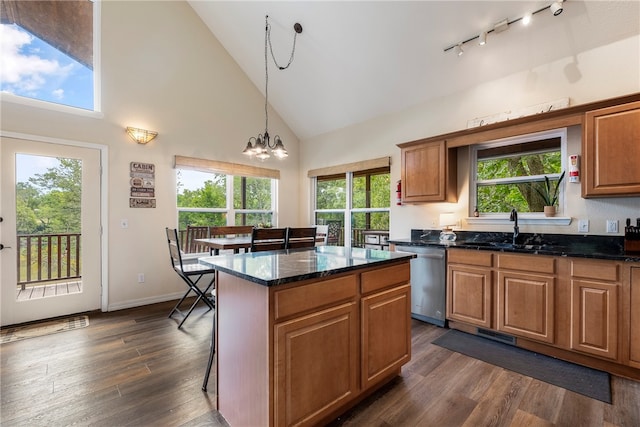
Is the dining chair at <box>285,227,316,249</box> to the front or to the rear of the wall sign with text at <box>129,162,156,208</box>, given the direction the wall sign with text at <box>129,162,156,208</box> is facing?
to the front

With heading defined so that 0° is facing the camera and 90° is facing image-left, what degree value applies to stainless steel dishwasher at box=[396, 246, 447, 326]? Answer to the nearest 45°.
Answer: approximately 45°

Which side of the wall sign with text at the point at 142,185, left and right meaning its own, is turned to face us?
front

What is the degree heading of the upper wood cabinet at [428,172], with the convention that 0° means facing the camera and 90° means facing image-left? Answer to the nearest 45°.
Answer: approximately 45°

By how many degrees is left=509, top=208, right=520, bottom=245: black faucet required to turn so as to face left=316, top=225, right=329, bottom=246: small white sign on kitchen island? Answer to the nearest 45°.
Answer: approximately 45° to its right

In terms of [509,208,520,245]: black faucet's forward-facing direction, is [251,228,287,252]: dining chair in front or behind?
in front

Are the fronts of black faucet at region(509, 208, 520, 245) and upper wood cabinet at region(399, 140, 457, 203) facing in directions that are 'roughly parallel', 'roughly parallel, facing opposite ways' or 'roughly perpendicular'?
roughly parallel

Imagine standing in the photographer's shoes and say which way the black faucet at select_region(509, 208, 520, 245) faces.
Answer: facing the viewer and to the left of the viewer
